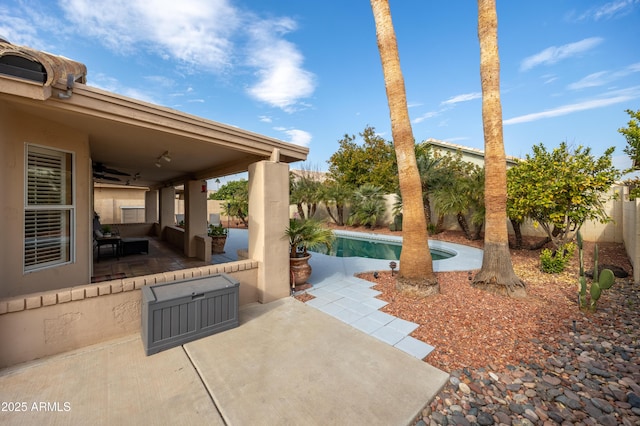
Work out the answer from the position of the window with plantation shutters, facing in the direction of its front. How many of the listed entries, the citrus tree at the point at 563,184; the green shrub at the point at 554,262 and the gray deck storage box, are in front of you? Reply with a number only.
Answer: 3

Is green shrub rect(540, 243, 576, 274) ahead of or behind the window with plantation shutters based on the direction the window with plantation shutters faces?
ahead

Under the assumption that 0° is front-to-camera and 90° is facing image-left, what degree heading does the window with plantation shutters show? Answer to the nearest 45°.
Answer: approximately 315°

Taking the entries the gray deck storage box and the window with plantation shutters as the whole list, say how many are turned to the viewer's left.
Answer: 0

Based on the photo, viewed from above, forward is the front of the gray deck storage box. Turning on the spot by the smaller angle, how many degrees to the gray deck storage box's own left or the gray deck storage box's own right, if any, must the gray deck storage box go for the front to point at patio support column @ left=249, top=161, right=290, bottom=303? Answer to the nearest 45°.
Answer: approximately 90° to the gray deck storage box's own left

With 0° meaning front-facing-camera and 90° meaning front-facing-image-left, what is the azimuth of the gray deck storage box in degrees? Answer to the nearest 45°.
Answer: approximately 315°

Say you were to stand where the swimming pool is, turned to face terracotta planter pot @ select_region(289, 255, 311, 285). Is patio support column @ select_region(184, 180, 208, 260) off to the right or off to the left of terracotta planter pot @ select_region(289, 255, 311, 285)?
right
